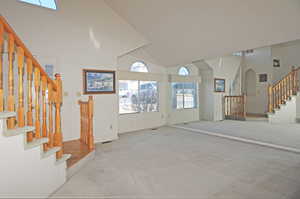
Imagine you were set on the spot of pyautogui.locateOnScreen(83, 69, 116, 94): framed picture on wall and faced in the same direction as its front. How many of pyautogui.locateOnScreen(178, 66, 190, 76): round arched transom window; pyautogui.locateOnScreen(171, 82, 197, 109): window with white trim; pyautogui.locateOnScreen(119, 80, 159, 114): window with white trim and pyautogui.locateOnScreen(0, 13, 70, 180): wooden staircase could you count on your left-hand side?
3

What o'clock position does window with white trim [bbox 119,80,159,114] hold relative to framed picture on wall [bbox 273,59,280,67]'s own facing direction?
The window with white trim is roughly at 1 o'clock from the framed picture on wall.

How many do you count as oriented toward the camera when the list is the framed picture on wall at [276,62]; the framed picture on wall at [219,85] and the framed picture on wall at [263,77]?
3

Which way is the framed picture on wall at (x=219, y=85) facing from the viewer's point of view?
toward the camera

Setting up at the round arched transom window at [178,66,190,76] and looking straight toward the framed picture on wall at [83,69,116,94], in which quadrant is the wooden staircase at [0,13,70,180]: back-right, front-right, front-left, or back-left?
front-left

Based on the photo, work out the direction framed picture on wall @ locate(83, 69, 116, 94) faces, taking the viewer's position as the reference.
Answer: facing the viewer and to the right of the viewer

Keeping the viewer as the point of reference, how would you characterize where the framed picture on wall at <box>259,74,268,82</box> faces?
facing the viewer

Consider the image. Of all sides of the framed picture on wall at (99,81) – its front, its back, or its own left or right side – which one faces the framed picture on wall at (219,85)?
left

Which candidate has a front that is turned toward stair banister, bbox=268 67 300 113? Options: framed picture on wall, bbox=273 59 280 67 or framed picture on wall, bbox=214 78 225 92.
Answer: framed picture on wall, bbox=273 59 280 67

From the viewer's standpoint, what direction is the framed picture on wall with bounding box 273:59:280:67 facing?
toward the camera

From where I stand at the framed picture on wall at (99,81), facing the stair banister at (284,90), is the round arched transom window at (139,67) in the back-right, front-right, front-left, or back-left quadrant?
front-left

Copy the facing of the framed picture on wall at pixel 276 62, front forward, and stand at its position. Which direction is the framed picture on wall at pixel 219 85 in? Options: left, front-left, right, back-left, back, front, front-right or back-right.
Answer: front-right

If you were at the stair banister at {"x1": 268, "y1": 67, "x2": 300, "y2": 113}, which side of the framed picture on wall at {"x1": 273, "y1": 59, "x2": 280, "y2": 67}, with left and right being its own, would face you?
front

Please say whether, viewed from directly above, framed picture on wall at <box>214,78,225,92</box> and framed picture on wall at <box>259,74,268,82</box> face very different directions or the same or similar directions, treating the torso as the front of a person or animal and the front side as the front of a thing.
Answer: same or similar directions
